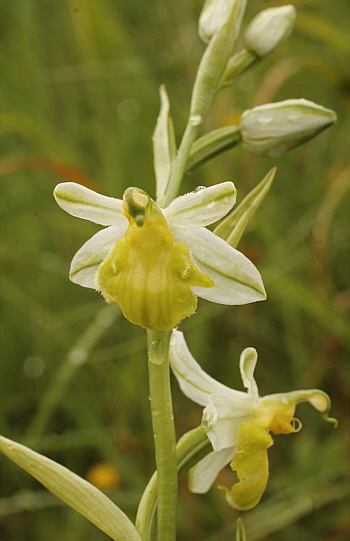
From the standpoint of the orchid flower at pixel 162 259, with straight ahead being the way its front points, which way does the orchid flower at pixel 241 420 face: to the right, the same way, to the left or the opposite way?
to the left

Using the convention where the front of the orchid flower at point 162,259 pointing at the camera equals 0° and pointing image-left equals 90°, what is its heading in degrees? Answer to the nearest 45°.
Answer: approximately 0°

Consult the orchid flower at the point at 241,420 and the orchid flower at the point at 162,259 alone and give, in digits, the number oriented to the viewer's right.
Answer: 1

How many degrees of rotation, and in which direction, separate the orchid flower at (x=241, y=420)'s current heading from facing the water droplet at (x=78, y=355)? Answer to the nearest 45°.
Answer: approximately 135° to its left

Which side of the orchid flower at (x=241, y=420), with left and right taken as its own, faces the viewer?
right

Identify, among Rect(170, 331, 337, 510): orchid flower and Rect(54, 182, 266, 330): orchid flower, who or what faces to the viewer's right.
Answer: Rect(170, 331, 337, 510): orchid flower
